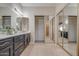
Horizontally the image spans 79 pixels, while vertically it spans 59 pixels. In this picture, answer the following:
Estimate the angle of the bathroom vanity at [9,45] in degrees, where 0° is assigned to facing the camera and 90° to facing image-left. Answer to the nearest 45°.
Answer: approximately 315°

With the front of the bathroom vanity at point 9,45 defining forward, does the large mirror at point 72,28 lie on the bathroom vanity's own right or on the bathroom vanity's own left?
on the bathroom vanity's own left
